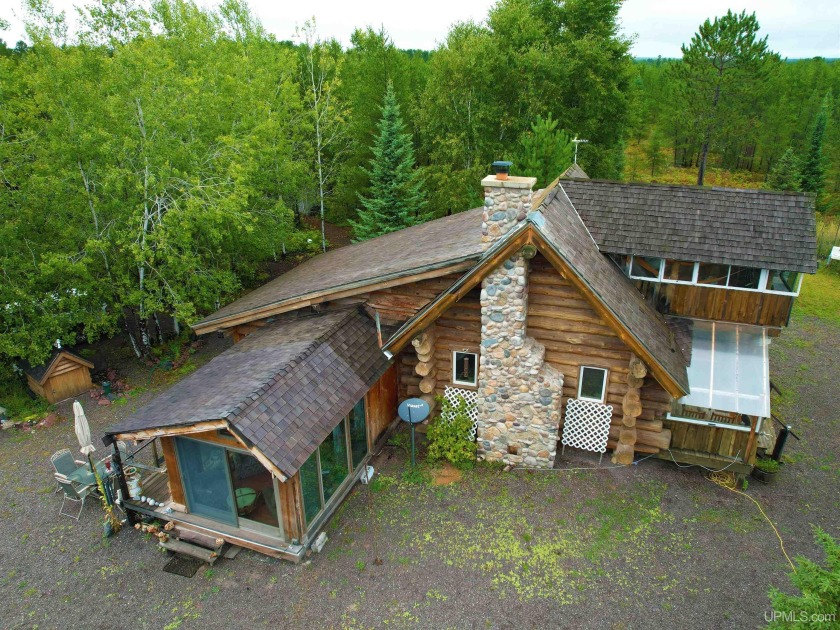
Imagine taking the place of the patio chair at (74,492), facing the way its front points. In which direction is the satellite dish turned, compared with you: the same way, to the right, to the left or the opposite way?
the opposite way

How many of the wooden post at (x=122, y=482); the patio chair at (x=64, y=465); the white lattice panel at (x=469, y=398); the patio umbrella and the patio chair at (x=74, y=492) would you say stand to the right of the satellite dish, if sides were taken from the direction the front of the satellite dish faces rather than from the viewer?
4

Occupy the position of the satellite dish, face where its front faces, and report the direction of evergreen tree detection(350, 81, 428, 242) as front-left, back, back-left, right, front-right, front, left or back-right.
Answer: back

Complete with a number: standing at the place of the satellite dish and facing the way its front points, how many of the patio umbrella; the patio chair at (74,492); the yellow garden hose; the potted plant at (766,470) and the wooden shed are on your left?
2

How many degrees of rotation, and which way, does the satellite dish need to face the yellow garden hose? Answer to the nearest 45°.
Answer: approximately 90° to its left

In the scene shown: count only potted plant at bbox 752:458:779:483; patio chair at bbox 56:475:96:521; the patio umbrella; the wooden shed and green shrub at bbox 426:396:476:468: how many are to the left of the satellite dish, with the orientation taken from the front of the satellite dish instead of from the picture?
2

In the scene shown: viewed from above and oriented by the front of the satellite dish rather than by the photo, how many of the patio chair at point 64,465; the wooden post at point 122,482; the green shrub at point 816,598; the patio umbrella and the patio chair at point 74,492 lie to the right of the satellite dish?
4

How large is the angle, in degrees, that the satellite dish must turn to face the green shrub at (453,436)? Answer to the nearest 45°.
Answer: approximately 90° to its left

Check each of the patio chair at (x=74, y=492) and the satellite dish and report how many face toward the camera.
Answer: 1
